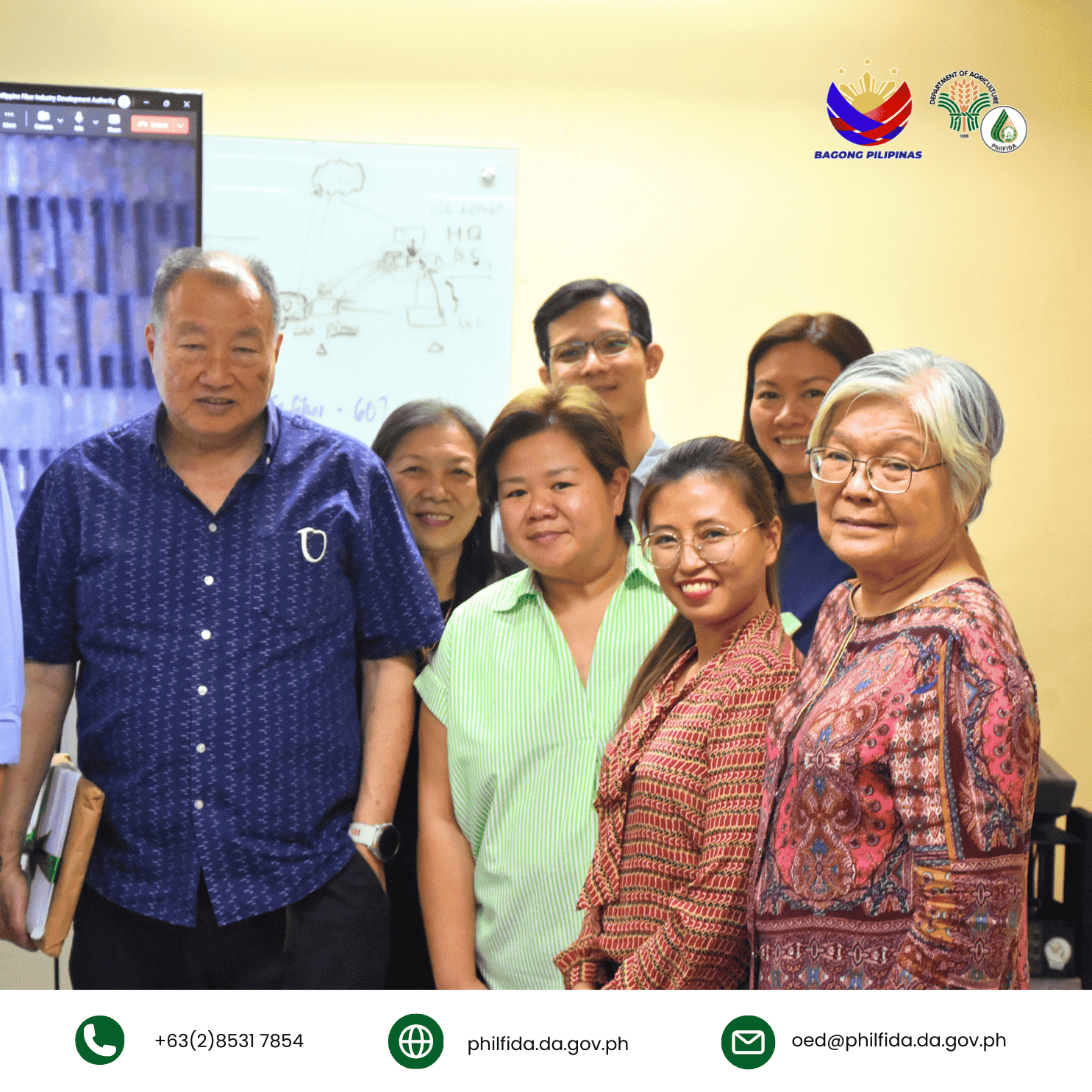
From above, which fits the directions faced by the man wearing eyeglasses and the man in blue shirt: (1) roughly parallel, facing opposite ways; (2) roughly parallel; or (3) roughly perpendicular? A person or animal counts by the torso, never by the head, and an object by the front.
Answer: roughly parallel

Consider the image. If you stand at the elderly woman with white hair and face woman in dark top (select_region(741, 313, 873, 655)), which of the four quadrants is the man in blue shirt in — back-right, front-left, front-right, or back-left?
front-left

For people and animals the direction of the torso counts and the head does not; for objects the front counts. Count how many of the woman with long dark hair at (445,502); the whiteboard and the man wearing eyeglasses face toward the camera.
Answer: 3

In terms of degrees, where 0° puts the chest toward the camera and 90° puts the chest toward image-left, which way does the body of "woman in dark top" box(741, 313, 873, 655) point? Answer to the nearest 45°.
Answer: approximately 45°

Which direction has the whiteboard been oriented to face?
toward the camera

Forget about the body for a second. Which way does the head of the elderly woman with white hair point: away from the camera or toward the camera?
toward the camera

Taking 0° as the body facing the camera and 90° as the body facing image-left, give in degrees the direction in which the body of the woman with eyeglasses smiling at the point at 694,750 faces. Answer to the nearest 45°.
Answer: approximately 45°

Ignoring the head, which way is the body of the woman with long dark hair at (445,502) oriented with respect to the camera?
toward the camera

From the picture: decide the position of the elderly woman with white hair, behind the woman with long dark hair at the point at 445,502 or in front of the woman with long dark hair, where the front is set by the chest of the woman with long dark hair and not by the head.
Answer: in front

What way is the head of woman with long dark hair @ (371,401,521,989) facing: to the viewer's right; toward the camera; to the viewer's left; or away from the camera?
toward the camera

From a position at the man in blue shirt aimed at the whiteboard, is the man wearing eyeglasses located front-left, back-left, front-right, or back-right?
front-right

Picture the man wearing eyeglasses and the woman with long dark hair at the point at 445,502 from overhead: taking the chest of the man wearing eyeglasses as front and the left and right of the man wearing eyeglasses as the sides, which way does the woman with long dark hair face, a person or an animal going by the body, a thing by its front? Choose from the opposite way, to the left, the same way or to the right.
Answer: the same way
